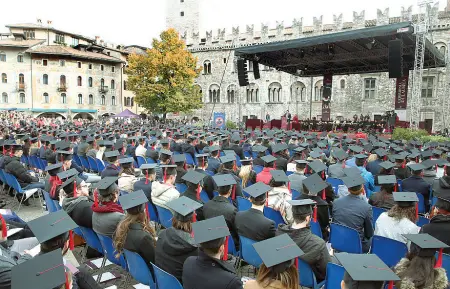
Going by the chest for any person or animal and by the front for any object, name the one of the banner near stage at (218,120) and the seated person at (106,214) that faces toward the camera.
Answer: the banner near stage

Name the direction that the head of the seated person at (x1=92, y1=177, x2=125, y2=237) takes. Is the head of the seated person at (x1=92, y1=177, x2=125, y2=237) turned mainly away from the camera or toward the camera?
away from the camera

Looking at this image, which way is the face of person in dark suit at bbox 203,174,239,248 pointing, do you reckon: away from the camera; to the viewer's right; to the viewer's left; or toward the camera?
away from the camera

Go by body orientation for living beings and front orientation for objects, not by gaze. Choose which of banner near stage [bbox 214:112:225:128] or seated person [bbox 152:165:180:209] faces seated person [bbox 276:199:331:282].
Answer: the banner near stage

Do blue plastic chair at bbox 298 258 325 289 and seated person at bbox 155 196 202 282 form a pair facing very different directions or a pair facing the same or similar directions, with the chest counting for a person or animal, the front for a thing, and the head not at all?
same or similar directions

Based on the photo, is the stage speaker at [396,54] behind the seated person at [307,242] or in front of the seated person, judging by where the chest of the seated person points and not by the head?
in front

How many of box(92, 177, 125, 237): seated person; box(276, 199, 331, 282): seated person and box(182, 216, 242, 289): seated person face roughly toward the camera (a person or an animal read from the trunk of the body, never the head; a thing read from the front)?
0

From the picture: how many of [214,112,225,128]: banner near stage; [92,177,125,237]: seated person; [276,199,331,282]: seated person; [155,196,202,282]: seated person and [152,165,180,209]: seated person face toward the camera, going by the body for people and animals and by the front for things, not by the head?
1

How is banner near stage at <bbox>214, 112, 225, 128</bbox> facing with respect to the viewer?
toward the camera

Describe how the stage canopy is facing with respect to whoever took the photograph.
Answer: facing the viewer and to the left of the viewer

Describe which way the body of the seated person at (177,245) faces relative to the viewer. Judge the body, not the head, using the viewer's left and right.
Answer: facing away from the viewer and to the right of the viewer

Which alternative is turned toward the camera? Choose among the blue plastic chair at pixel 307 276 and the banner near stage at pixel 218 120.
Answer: the banner near stage

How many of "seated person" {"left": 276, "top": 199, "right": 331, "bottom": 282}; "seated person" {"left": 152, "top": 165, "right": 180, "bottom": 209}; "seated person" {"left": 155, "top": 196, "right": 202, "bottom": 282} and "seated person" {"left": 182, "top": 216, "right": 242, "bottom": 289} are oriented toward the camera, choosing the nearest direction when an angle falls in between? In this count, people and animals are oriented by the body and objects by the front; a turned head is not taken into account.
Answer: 0

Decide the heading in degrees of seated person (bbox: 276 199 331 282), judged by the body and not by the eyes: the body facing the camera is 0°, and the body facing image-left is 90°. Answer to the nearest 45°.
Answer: approximately 225°

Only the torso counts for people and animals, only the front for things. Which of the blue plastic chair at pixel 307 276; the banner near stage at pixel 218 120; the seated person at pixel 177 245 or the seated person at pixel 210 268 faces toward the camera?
the banner near stage

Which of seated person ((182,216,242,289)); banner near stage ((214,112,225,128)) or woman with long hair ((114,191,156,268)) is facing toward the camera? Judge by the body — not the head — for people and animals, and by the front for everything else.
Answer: the banner near stage

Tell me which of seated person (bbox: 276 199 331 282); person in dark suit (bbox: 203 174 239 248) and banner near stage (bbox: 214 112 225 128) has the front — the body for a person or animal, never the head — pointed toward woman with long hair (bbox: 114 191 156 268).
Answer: the banner near stage

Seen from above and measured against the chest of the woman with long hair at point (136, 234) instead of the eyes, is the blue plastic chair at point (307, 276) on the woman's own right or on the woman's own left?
on the woman's own right

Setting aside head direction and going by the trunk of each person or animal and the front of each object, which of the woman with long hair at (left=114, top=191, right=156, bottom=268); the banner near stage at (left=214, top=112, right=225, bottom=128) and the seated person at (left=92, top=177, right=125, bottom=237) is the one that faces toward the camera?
the banner near stage
